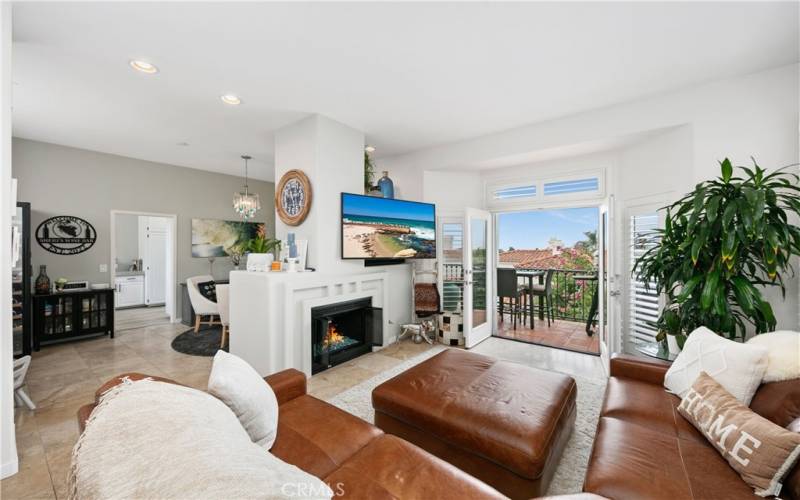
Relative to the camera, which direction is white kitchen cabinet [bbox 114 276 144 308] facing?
toward the camera

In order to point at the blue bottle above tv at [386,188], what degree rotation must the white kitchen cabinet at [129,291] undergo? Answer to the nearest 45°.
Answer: approximately 45° to its left

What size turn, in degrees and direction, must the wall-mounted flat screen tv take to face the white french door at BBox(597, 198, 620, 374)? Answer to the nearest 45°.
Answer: approximately 45° to its left

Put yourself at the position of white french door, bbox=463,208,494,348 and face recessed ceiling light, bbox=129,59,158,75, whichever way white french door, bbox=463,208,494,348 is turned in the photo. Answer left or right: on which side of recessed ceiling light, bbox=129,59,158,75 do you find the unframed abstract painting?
right

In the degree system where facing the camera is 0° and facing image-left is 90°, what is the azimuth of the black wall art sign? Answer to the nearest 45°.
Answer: approximately 0°

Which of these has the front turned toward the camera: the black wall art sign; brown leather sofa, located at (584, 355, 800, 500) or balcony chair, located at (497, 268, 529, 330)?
the black wall art sign

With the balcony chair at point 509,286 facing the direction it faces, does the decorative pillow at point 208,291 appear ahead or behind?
behind

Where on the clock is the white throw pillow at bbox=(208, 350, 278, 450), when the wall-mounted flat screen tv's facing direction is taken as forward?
The white throw pillow is roughly at 2 o'clock from the wall-mounted flat screen tv.

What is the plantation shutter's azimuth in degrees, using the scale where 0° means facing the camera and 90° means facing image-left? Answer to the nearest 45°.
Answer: approximately 45°

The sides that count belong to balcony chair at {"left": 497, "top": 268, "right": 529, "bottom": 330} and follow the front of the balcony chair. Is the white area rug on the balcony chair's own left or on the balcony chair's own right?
on the balcony chair's own right

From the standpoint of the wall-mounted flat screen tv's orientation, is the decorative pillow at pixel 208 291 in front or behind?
behind

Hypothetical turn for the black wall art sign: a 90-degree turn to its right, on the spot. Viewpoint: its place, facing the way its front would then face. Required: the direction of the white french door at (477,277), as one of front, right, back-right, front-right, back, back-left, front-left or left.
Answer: back-left

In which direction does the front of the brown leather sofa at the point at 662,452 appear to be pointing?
to the viewer's left

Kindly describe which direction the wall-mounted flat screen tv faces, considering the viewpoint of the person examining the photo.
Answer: facing the viewer and to the right of the viewer

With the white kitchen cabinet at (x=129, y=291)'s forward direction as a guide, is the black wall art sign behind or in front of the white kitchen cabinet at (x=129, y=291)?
in front
